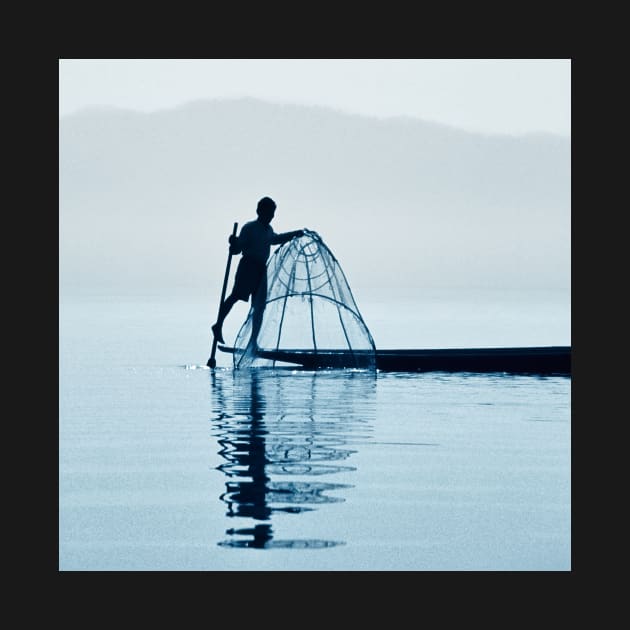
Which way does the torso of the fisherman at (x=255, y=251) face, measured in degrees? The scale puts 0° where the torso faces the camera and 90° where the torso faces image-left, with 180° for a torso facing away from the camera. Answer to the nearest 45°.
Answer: approximately 315°
